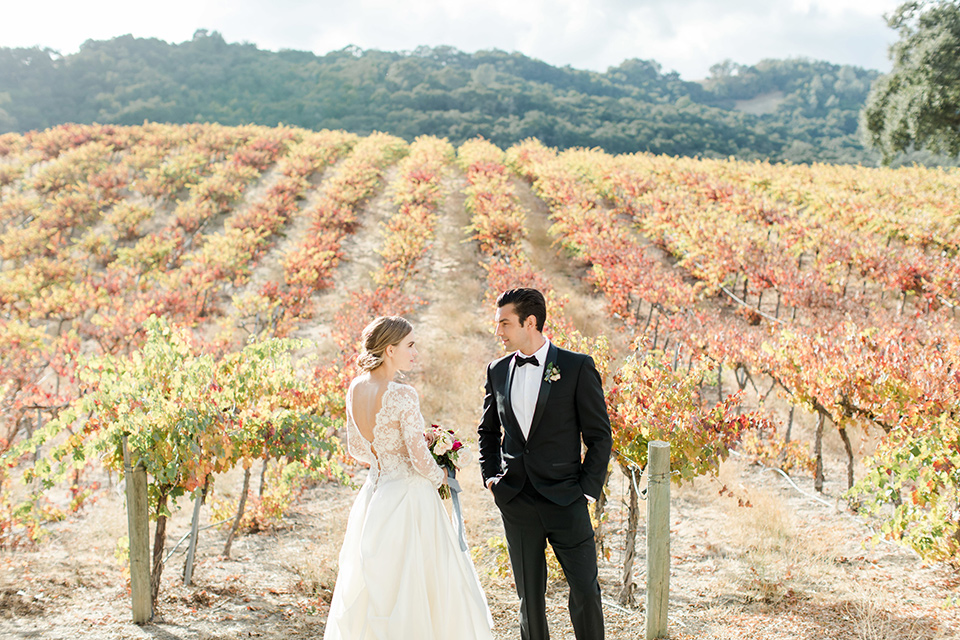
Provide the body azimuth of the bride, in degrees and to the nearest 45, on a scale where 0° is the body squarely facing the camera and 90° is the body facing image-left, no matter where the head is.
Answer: approximately 225°

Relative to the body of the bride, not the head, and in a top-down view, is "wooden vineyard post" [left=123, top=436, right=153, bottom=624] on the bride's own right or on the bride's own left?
on the bride's own left

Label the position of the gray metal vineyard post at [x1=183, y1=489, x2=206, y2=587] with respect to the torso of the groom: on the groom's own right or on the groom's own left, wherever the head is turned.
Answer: on the groom's own right

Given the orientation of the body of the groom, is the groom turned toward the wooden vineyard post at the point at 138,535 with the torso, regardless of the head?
no

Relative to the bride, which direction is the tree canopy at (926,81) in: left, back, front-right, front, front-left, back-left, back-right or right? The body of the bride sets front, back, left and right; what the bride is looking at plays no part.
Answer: front

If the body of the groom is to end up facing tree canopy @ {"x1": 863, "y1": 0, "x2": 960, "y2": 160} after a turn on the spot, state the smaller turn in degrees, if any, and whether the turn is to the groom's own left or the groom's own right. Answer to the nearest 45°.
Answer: approximately 180°

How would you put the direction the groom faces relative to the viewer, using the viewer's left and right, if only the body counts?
facing the viewer and to the left of the viewer

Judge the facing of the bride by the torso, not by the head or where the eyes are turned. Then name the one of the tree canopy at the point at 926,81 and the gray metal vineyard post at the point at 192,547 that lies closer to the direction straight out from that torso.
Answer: the tree canopy

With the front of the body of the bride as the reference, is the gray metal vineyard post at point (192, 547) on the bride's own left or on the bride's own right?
on the bride's own left

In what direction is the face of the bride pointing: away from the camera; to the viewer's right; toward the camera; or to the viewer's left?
to the viewer's right

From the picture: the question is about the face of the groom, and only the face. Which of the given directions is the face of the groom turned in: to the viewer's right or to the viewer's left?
to the viewer's left
